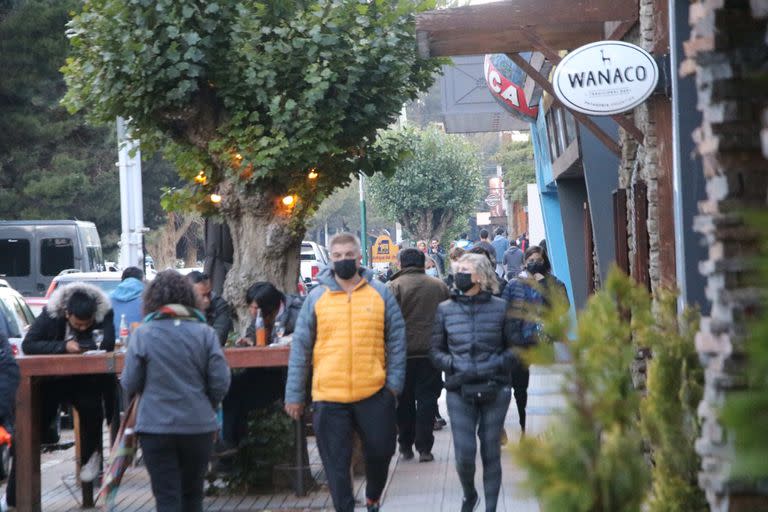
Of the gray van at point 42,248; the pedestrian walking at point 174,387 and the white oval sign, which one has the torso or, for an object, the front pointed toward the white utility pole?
the pedestrian walking

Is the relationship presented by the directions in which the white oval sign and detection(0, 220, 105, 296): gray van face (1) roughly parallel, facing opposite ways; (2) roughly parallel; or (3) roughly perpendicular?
roughly perpendicular

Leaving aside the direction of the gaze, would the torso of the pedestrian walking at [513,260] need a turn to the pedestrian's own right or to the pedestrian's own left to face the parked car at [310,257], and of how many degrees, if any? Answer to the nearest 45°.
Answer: approximately 45° to the pedestrian's own left

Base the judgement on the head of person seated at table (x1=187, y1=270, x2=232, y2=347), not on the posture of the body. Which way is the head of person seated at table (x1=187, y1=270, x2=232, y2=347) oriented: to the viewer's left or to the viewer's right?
to the viewer's right

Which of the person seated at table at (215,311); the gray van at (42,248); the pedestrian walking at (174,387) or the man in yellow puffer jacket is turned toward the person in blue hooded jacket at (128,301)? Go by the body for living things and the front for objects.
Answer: the pedestrian walking at (174,387)

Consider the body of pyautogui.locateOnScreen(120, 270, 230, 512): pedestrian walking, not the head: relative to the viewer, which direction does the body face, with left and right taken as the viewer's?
facing away from the viewer

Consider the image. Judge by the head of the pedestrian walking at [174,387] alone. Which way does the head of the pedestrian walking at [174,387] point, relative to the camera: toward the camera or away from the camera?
away from the camera

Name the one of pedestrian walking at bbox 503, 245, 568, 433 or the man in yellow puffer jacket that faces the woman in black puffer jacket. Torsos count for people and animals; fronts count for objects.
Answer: the pedestrian walking

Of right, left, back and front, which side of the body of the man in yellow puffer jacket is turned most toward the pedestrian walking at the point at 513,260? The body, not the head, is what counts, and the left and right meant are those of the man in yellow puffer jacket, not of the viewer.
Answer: back

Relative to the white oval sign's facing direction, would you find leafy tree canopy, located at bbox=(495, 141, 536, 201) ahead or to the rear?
to the rear
